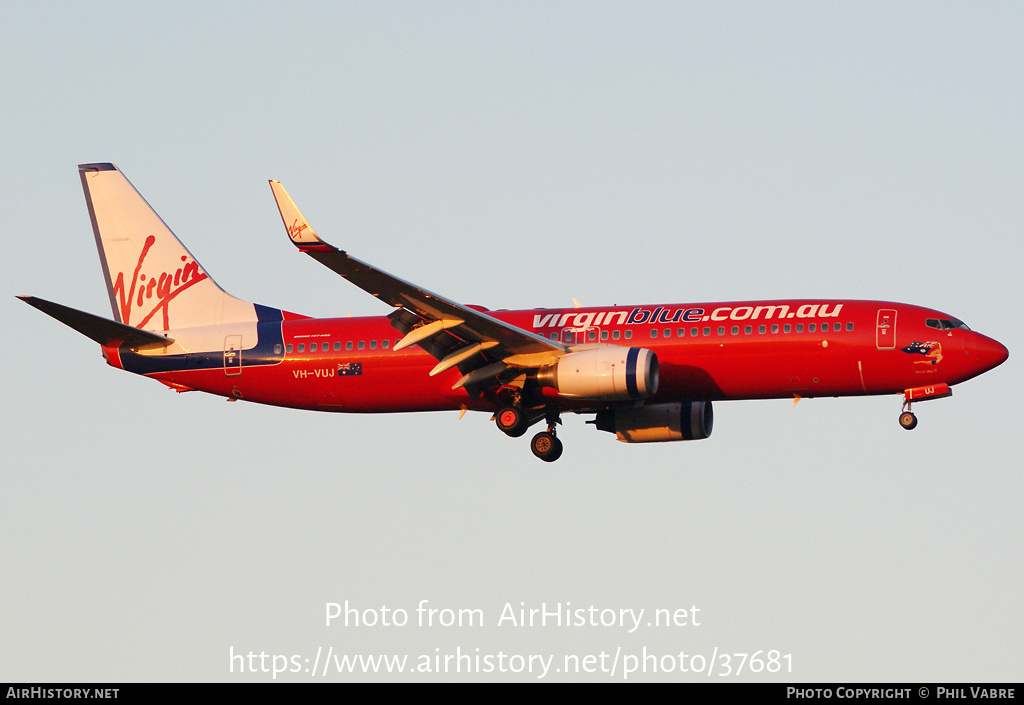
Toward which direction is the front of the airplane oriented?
to the viewer's right
